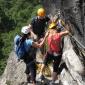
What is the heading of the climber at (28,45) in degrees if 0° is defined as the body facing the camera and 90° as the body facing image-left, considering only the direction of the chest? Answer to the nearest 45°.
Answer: approximately 225°

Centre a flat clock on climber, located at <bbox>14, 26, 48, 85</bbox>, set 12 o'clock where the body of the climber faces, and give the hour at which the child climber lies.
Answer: The child climber is roughly at 2 o'clock from the climber.
